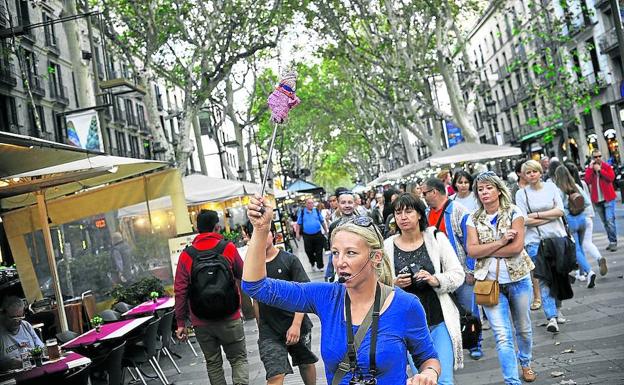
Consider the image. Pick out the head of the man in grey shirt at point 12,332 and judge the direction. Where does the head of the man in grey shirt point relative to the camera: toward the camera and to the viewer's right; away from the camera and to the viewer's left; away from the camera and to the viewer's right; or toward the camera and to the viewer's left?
toward the camera and to the viewer's right

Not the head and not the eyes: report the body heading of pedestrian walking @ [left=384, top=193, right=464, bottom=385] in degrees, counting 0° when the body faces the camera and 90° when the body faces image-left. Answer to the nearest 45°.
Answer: approximately 45°

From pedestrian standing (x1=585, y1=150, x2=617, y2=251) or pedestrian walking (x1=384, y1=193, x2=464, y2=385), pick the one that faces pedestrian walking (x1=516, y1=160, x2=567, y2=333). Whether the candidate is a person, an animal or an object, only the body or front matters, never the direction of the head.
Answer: pedestrian standing (x1=585, y1=150, x2=617, y2=251)

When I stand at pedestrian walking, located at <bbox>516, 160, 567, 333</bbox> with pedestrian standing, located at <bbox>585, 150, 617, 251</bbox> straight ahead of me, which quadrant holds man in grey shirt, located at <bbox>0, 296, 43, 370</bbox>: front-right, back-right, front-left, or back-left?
back-left

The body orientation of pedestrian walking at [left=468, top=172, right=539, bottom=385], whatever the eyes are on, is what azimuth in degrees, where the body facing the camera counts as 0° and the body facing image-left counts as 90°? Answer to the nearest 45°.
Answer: approximately 45°

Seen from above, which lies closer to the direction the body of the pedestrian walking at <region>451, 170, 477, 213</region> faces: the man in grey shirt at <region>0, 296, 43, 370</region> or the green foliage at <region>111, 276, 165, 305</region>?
the man in grey shirt

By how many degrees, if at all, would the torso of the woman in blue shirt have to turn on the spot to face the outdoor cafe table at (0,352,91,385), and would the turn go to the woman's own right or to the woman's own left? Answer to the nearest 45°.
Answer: approximately 90° to the woman's own right

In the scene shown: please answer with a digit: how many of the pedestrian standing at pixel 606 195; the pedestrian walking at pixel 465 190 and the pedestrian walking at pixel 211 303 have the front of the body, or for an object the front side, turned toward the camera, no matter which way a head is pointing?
2

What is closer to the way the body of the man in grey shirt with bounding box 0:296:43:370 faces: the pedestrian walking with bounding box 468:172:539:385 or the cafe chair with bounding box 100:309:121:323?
the pedestrian walking

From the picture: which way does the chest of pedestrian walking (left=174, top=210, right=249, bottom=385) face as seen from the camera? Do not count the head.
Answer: away from the camera

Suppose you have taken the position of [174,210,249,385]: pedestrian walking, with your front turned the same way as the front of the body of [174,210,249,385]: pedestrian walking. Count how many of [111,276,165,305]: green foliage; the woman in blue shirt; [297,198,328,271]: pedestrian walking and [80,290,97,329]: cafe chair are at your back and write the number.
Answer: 1

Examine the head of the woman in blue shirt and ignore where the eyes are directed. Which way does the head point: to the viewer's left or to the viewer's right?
to the viewer's left

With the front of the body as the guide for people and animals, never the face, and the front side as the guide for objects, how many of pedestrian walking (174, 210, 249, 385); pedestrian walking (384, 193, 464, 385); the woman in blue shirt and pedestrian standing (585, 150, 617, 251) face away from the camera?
1

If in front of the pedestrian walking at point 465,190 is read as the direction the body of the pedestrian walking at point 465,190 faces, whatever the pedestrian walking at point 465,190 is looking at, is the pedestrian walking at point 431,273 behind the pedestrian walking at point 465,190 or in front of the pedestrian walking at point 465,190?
in front

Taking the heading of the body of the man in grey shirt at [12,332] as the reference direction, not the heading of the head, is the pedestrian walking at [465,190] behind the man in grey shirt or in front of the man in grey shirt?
in front
